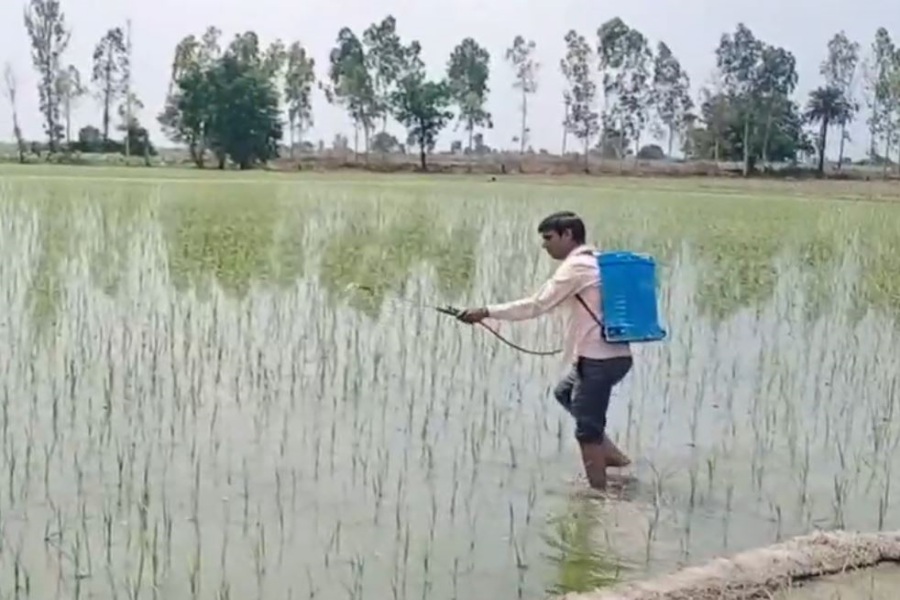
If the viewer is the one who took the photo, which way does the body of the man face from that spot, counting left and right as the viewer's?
facing to the left of the viewer

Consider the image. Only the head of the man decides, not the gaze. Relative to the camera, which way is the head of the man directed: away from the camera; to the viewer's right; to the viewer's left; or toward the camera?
to the viewer's left
